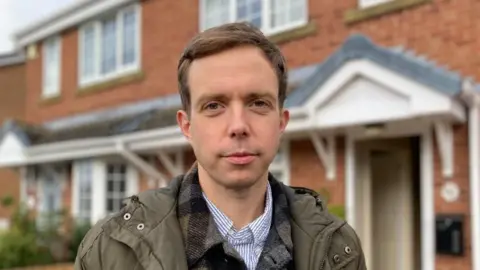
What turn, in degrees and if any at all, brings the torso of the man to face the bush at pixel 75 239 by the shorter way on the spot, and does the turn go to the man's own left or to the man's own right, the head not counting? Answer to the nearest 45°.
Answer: approximately 180°

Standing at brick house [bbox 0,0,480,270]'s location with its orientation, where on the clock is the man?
The man is roughly at 11 o'clock from the brick house.

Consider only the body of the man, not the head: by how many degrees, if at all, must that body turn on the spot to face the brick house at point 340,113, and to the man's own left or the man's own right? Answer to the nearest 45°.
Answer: approximately 180°

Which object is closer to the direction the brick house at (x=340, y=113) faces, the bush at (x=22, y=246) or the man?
the man

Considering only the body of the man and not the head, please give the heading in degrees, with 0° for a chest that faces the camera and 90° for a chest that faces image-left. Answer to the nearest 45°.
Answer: approximately 0°

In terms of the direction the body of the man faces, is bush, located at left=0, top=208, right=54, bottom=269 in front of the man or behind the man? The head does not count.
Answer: behind
